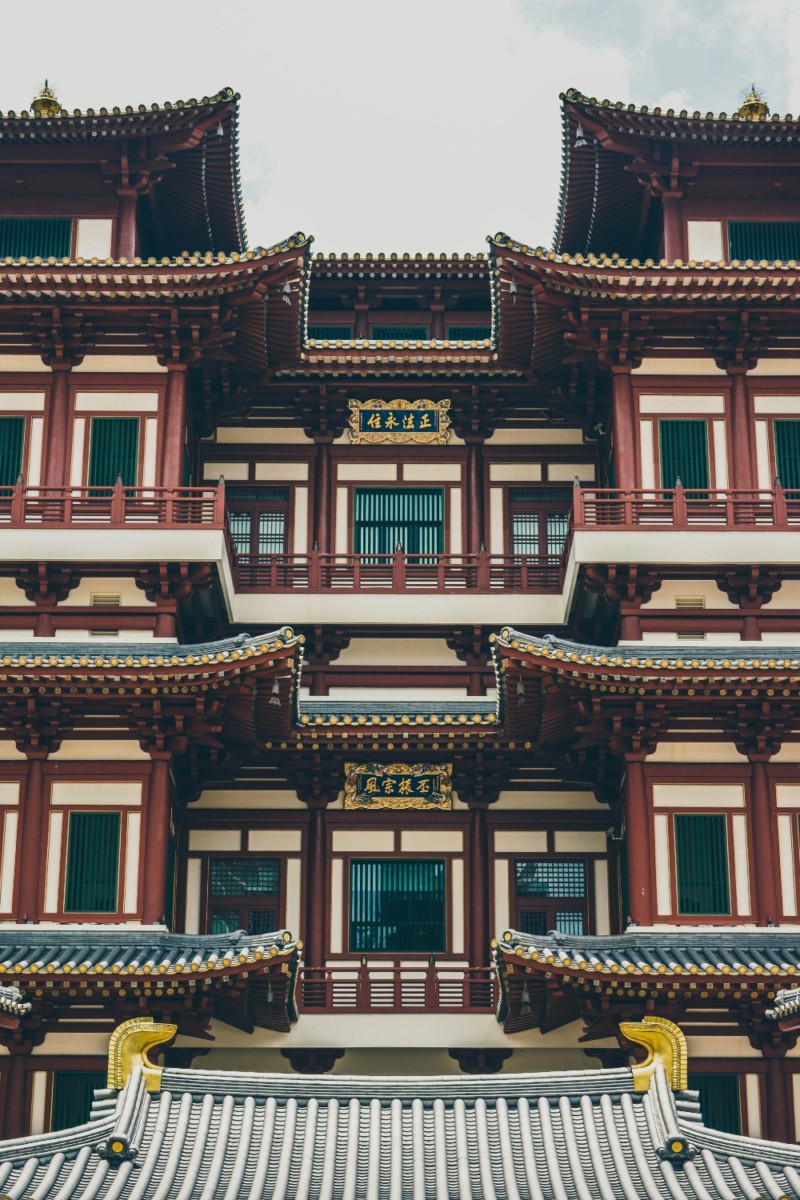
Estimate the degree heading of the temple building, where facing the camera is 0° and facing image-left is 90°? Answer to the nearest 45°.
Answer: approximately 0°
